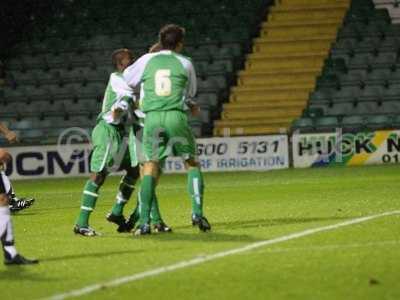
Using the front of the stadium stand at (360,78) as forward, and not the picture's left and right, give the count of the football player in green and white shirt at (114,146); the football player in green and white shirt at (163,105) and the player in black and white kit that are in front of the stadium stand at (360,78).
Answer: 3

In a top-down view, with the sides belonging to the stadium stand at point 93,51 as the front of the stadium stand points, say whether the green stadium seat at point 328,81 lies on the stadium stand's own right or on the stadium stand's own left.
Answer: on the stadium stand's own left

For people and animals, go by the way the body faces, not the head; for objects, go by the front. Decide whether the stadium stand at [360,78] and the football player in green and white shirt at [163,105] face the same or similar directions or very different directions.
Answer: very different directions

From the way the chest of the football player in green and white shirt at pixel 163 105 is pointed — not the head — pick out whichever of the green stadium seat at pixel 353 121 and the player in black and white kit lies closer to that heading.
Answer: the green stadium seat

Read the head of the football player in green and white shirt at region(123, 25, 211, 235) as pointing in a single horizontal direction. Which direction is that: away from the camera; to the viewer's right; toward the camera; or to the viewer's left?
away from the camera

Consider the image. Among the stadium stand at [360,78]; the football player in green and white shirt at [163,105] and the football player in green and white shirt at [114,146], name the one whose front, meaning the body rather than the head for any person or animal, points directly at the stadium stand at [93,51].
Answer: the football player in green and white shirt at [163,105]
